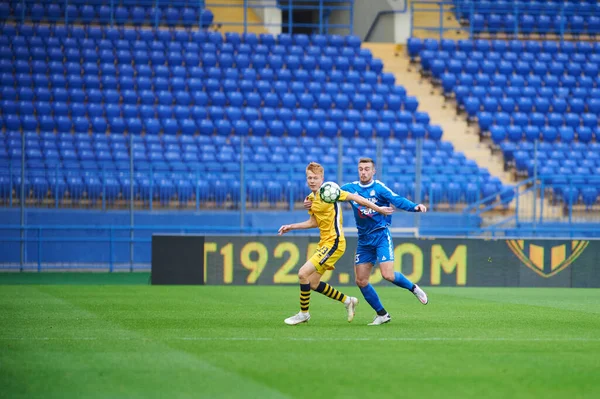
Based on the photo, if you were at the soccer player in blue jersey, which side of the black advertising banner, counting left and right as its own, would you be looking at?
front

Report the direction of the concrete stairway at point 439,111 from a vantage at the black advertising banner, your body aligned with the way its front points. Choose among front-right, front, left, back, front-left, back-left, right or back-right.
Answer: back

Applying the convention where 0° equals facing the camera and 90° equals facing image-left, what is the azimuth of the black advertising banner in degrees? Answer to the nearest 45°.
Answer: approximately 0°

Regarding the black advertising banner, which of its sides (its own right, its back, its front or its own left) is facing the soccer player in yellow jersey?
front

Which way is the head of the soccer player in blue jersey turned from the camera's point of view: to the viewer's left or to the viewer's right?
to the viewer's left
